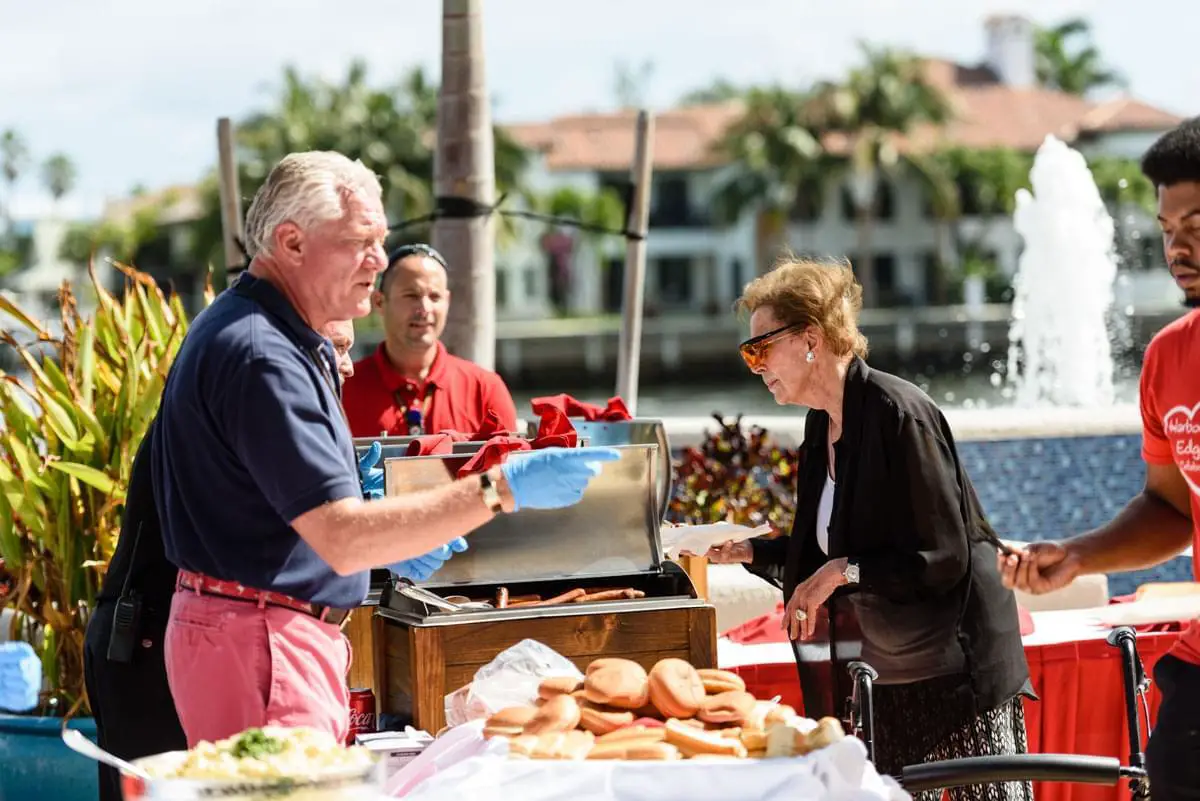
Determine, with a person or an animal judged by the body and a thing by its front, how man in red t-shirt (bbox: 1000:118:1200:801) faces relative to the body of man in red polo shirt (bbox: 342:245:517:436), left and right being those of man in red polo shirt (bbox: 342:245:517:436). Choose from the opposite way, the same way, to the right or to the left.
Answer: to the right

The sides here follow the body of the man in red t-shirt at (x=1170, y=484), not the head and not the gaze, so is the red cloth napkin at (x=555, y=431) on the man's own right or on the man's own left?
on the man's own right

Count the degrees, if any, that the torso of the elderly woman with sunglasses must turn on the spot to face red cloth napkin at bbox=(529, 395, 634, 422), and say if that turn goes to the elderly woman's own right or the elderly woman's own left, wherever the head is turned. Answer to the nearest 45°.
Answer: approximately 45° to the elderly woman's own right

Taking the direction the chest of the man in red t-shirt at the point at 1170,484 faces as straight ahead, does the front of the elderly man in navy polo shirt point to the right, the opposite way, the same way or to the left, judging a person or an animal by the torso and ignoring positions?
the opposite way

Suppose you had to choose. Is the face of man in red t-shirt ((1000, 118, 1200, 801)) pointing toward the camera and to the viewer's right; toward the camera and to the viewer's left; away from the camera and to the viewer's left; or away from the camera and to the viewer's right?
toward the camera and to the viewer's left

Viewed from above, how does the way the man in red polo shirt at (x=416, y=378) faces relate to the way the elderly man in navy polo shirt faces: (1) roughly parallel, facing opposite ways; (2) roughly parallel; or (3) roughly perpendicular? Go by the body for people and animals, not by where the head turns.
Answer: roughly perpendicular

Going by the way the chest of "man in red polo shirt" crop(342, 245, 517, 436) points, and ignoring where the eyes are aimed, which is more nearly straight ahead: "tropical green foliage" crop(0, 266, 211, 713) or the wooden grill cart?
the wooden grill cart

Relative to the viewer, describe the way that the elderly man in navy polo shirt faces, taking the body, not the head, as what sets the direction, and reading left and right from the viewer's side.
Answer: facing to the right of the viewer

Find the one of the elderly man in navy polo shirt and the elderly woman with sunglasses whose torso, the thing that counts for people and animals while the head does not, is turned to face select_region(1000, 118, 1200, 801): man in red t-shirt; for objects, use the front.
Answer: the elderly man in navy polo shirt

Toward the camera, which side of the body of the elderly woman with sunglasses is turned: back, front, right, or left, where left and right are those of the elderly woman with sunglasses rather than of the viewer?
left

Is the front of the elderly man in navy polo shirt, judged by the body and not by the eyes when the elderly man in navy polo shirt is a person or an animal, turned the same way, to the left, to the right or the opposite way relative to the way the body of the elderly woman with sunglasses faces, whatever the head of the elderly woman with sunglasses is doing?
the opposite way

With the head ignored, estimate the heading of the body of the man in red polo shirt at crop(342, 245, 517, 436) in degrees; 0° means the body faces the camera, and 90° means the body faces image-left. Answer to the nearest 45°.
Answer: approximately 0°
